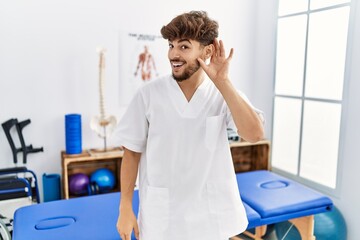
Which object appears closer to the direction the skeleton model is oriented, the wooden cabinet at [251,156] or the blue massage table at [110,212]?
the blue massage table

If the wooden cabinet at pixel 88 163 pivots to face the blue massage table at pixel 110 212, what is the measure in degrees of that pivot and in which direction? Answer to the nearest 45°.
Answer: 0° — it already faces it

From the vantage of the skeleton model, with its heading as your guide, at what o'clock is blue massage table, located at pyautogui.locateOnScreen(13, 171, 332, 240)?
The blue massage table is roughly at 12 o'clock from the skeleton model.

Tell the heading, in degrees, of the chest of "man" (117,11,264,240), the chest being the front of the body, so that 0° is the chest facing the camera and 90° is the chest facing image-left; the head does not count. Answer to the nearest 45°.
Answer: approximately 0°

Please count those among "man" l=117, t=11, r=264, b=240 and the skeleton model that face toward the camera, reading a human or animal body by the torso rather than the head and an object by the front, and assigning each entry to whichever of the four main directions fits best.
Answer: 2

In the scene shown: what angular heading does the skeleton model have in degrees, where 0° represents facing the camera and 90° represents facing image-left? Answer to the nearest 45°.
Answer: approximately 0°

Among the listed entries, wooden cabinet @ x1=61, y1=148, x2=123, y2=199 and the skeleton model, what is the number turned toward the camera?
2

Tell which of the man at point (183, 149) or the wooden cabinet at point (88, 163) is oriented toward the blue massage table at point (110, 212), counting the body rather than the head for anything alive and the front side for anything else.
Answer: the wooden cabinet

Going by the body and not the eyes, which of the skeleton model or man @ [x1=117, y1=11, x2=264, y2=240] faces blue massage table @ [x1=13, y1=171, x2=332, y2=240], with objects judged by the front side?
the skeleton model

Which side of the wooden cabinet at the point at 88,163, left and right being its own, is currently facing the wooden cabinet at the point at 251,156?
left

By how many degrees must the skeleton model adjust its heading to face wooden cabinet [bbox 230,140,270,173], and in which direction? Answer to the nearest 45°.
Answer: approximately 90° to its left
